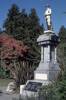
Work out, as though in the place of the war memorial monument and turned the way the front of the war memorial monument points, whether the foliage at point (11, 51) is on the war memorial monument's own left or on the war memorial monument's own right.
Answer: on the war memorial monument's own right

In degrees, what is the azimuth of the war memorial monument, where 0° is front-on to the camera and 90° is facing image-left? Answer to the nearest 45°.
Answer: approximately 45°

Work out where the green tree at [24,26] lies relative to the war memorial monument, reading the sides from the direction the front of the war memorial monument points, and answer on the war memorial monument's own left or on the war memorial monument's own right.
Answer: on the war memorial monument's own right
